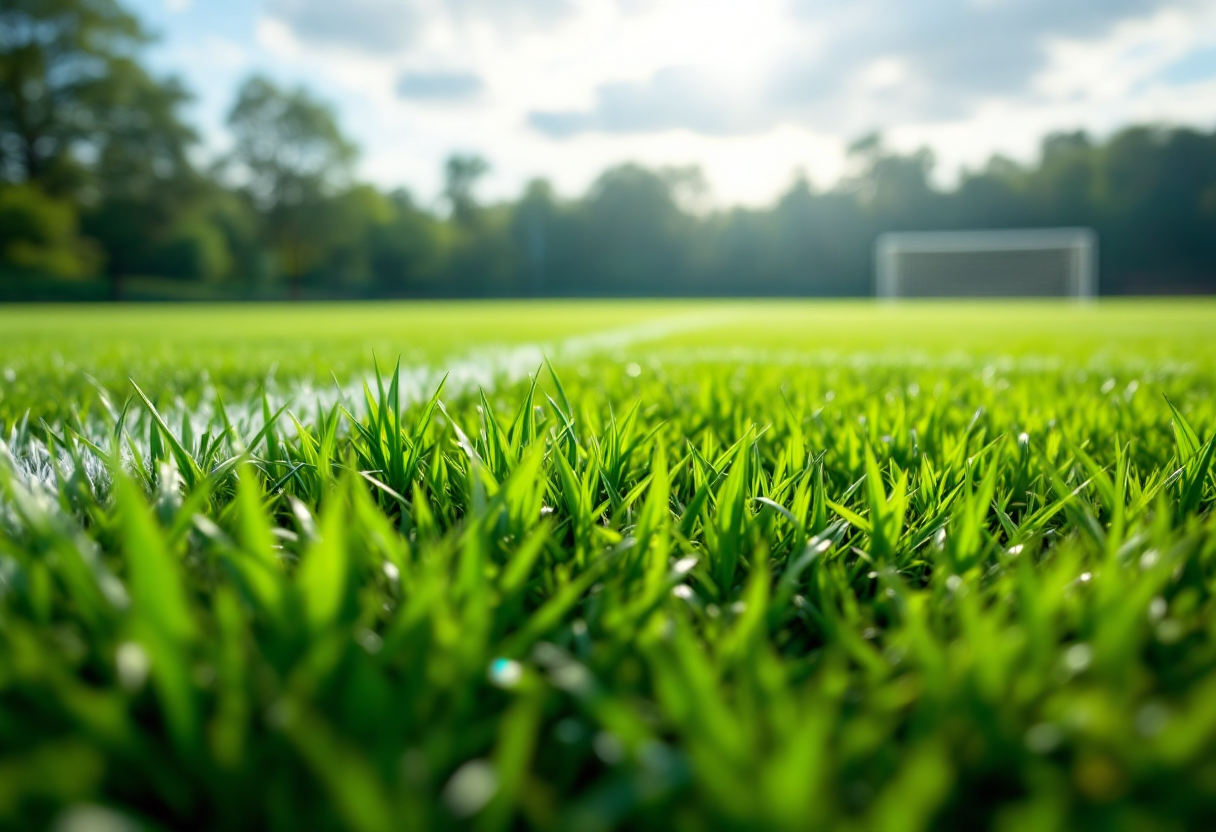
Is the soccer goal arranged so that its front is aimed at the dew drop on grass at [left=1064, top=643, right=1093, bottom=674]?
yes

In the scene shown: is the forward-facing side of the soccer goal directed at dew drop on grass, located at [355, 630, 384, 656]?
yes

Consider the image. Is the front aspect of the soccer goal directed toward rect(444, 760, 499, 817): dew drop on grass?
yes

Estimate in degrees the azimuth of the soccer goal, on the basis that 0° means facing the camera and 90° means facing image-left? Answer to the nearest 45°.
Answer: approximately 0°

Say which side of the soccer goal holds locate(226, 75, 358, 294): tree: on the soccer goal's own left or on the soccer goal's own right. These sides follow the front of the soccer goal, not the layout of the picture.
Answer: on the soccer goal's own right

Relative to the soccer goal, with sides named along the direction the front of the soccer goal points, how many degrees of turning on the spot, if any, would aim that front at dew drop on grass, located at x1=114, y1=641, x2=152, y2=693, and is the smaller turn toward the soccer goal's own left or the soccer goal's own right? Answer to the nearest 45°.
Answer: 0° — it already faces it

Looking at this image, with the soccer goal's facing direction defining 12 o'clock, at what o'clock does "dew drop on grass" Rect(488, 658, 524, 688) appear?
The dew drop on grass is roughly at 12 o'clock from the soccer goal.

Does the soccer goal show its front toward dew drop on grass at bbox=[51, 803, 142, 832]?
yes
